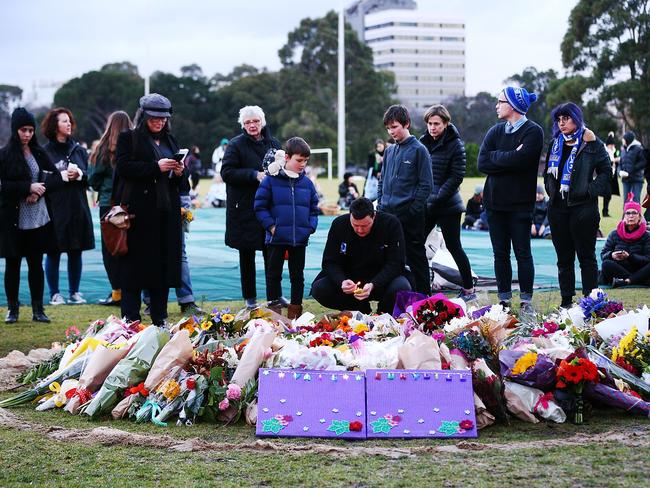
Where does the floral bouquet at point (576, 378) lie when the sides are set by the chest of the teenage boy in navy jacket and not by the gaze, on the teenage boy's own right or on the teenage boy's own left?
on the teenage boy's own left

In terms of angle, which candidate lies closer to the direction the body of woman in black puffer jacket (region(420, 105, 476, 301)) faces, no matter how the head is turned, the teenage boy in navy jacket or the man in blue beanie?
the teenage boy in navy jacket

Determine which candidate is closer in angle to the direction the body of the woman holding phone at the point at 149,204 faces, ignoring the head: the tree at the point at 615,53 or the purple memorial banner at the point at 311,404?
the purple memorial banner

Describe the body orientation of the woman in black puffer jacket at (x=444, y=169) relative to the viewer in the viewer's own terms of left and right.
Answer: facing the viewer and to the left of the viewer

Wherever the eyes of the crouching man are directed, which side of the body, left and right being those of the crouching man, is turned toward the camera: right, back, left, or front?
front

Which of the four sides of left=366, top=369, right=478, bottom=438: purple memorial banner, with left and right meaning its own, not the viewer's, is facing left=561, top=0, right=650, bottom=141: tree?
back

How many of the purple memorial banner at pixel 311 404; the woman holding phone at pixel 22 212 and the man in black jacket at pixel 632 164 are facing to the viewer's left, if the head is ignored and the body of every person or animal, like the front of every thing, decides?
1

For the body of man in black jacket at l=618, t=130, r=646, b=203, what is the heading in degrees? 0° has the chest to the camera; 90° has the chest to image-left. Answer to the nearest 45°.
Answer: approximately 90°

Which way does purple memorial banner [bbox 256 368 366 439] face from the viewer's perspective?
toward the camera

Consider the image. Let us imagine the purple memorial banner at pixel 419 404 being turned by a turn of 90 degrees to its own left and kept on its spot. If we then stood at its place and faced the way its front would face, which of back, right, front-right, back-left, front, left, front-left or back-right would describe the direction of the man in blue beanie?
left

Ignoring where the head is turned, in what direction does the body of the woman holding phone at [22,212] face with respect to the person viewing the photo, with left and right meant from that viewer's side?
facing the viewer and to the right of the viewer
